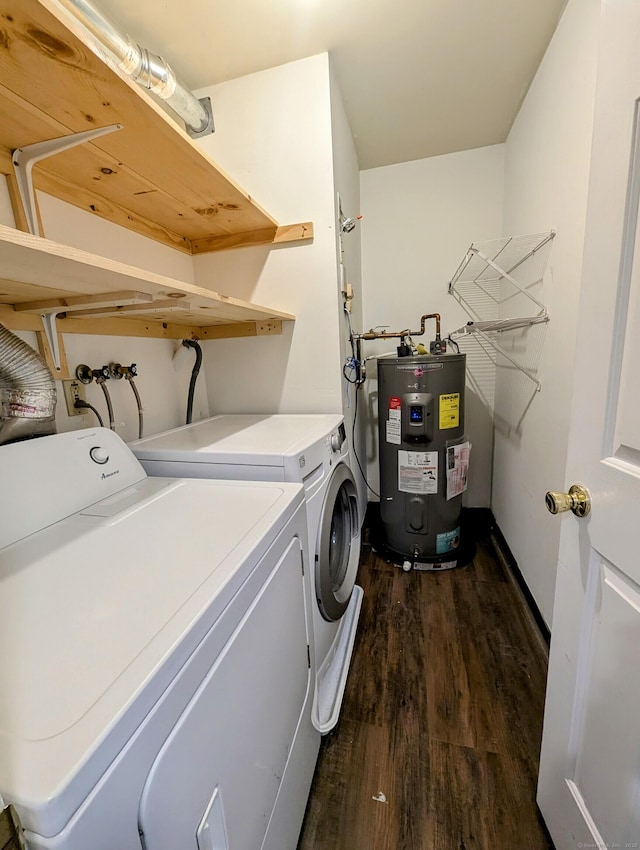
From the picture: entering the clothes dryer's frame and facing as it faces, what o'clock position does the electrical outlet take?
The electrical outlet is roughly at 7 o'clock from the clothes dryer.

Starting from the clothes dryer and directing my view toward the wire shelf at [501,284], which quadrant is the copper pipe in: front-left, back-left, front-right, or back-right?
front-left

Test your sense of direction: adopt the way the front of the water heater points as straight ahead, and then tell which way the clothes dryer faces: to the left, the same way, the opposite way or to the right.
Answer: to the left

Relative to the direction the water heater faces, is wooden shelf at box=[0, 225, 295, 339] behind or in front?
in front

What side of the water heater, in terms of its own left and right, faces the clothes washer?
front

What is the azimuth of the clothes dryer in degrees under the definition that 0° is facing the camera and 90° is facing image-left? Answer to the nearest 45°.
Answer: approximately 315°

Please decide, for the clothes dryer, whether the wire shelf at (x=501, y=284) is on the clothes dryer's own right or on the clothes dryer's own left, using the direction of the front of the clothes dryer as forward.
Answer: on the clothes dryer's own left

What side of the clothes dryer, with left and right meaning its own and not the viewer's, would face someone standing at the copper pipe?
left

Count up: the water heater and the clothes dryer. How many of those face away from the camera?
0

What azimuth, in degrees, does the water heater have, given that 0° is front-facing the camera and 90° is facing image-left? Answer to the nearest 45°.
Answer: approximately 0°

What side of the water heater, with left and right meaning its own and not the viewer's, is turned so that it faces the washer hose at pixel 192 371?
right
